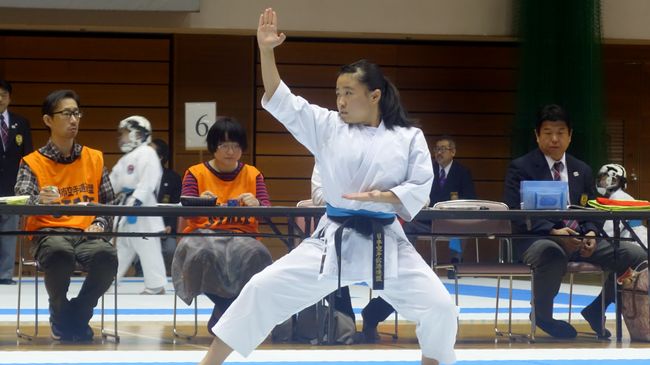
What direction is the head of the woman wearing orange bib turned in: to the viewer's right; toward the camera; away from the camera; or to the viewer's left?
toward the camera

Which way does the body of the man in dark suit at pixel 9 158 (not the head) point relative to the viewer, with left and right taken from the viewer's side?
facing the viewer

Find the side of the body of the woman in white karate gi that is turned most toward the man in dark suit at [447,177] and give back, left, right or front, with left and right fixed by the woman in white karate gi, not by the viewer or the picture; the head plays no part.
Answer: back

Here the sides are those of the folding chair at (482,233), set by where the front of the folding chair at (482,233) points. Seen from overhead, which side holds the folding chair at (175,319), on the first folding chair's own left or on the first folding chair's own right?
on the first folding chair's own right

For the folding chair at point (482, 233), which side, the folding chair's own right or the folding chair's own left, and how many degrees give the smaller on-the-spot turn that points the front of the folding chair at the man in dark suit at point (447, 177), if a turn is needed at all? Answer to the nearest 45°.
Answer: approximately 135° to the folding chair's own left

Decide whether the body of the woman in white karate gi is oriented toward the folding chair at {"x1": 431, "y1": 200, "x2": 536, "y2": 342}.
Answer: no

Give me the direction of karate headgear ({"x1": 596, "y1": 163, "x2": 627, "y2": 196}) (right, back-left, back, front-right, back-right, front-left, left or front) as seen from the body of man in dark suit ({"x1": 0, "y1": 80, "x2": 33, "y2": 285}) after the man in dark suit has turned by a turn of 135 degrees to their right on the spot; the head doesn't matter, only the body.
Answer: back

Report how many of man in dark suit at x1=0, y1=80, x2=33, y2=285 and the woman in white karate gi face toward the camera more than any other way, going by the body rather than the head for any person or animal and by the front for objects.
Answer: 2

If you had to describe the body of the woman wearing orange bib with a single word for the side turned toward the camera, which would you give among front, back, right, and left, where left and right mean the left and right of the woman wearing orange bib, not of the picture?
front

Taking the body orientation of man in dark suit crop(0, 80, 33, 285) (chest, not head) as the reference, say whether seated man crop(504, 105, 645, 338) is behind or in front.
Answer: in front

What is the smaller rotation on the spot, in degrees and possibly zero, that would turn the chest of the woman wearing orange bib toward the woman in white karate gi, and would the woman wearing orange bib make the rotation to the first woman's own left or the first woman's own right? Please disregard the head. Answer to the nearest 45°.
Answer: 0° — they already face them

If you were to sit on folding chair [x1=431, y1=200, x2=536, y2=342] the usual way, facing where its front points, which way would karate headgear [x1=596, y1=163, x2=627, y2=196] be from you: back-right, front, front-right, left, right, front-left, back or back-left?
left

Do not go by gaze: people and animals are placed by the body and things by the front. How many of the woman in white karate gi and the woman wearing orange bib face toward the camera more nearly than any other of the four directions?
2

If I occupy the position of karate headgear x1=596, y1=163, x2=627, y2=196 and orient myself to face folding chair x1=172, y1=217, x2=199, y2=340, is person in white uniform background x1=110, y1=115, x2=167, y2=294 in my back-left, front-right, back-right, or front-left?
front-right

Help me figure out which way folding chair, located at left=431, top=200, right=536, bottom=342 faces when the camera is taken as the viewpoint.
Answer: facing the viewer and to the right of the viewer

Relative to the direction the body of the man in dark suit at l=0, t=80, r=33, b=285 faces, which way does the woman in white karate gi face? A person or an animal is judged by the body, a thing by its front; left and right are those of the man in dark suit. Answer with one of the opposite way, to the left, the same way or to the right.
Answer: the same way

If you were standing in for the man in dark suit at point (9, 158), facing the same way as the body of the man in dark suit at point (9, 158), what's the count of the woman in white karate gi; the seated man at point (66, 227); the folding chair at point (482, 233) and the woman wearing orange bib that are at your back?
0
